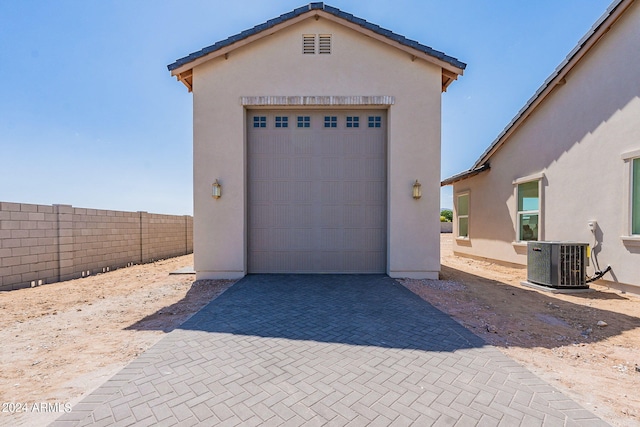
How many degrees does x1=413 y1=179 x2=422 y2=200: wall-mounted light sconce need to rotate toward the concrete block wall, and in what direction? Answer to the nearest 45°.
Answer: approximately 90° to its right

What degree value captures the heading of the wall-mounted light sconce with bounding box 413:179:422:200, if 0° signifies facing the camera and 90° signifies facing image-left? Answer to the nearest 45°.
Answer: approximately 0°

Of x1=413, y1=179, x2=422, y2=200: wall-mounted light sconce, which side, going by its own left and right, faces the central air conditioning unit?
left

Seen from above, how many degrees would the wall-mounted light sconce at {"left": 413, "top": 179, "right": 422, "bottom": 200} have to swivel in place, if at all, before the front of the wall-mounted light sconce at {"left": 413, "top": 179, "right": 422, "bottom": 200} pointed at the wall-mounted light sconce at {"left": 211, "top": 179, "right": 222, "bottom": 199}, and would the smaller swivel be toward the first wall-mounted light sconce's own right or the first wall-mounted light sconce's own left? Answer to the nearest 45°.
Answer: approximately 90° to the first wall-mounted light sconce's own right

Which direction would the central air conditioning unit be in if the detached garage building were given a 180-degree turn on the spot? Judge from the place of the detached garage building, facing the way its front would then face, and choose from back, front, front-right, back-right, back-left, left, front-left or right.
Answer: right

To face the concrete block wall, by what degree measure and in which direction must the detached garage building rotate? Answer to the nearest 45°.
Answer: approximately 90° to its right

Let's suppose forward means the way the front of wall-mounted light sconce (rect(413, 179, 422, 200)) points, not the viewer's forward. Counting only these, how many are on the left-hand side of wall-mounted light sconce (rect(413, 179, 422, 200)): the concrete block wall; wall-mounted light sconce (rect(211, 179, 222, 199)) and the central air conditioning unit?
1

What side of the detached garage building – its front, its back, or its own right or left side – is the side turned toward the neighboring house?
left
